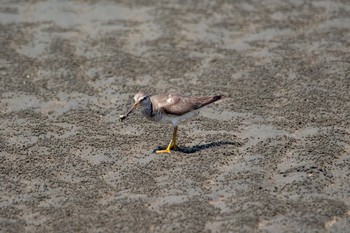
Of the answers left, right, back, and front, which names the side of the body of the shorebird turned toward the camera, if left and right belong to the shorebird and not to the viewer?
left
